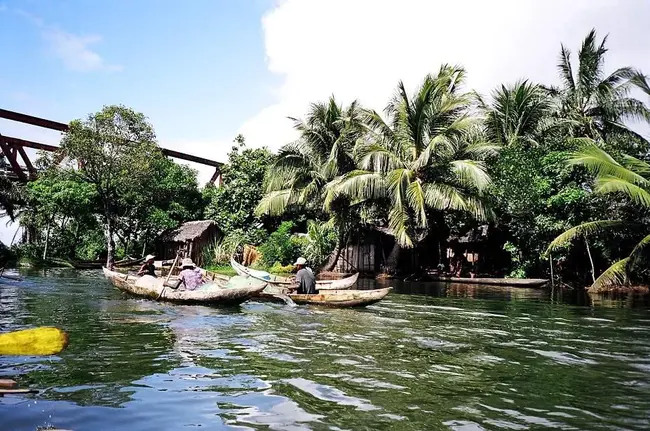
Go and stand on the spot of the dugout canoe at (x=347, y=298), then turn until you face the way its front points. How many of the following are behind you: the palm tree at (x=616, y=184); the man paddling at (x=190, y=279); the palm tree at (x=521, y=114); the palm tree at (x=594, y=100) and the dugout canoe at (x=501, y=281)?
1

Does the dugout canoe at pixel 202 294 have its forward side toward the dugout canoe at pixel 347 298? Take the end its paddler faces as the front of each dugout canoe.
no

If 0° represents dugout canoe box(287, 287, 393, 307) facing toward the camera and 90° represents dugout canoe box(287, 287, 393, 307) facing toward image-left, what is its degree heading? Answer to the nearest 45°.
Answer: approximately 270°

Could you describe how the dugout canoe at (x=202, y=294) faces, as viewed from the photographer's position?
facing to the left of the viewer

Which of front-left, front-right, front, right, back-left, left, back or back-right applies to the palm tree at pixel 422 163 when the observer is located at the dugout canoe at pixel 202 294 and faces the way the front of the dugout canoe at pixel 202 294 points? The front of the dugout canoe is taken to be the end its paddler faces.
back-right

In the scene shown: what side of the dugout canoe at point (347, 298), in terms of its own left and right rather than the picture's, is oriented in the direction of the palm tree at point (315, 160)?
left

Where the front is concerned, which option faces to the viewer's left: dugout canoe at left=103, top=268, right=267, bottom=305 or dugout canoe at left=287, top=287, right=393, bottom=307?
dugout canoe at left=103, top=268, right=267, bottom=305

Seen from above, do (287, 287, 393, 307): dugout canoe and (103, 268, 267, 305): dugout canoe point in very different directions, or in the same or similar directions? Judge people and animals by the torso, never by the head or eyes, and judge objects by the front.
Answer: very different directions

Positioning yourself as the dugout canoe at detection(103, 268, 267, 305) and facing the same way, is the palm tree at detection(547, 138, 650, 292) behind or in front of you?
behind

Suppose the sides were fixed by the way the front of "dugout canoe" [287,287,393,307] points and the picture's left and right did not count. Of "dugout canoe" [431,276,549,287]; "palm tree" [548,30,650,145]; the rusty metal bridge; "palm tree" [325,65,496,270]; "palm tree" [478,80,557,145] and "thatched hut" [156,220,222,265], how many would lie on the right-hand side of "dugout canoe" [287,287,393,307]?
0

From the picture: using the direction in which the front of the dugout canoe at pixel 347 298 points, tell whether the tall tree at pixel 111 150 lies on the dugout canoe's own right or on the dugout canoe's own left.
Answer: on the dugout canoe's own left

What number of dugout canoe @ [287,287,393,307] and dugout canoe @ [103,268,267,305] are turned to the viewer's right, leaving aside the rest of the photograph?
1

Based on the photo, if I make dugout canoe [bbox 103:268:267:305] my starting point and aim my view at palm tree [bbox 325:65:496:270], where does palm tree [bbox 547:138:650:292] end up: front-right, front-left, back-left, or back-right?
front-right

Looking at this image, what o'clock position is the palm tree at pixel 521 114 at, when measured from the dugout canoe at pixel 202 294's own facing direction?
The palm tree is roughly at 5 o'clock from the dugout canoe.
